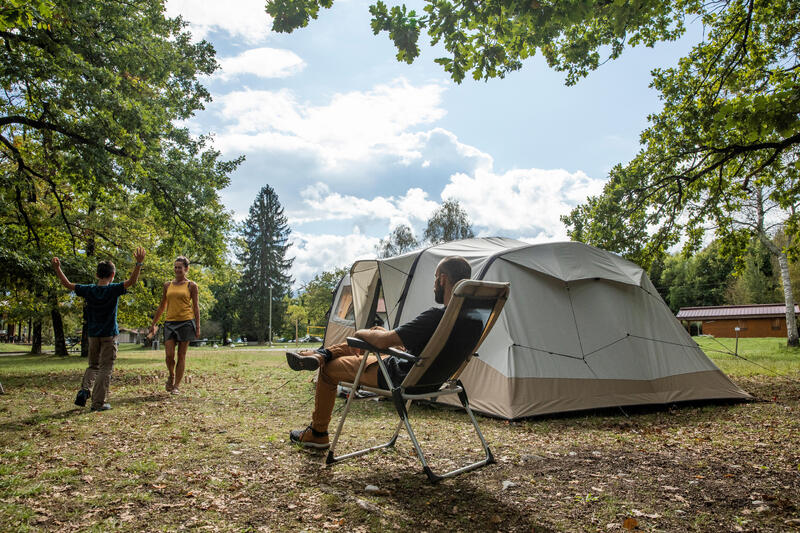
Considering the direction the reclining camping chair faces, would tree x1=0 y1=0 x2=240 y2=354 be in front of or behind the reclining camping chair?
in front

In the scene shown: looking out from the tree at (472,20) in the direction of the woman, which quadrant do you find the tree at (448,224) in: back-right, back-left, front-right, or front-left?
front-right

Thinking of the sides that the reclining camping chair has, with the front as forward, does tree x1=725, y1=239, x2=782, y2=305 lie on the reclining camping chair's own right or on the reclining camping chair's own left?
on the reclining camping chair's own right

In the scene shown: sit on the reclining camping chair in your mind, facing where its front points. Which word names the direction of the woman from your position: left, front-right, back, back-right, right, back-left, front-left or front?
front

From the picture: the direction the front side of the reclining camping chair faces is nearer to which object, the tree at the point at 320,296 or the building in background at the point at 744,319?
the tree

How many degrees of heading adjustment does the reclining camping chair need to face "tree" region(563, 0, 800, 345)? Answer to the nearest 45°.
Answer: approximately 90° to its right

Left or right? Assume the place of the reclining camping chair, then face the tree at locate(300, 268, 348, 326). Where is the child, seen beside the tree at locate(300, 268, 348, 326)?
left

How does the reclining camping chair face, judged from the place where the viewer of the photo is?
facing away from the viewer and to the left of the viewer

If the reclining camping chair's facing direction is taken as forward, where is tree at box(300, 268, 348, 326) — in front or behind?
in front

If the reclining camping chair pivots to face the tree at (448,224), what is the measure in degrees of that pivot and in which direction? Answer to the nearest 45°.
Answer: approximately 45° to its right
